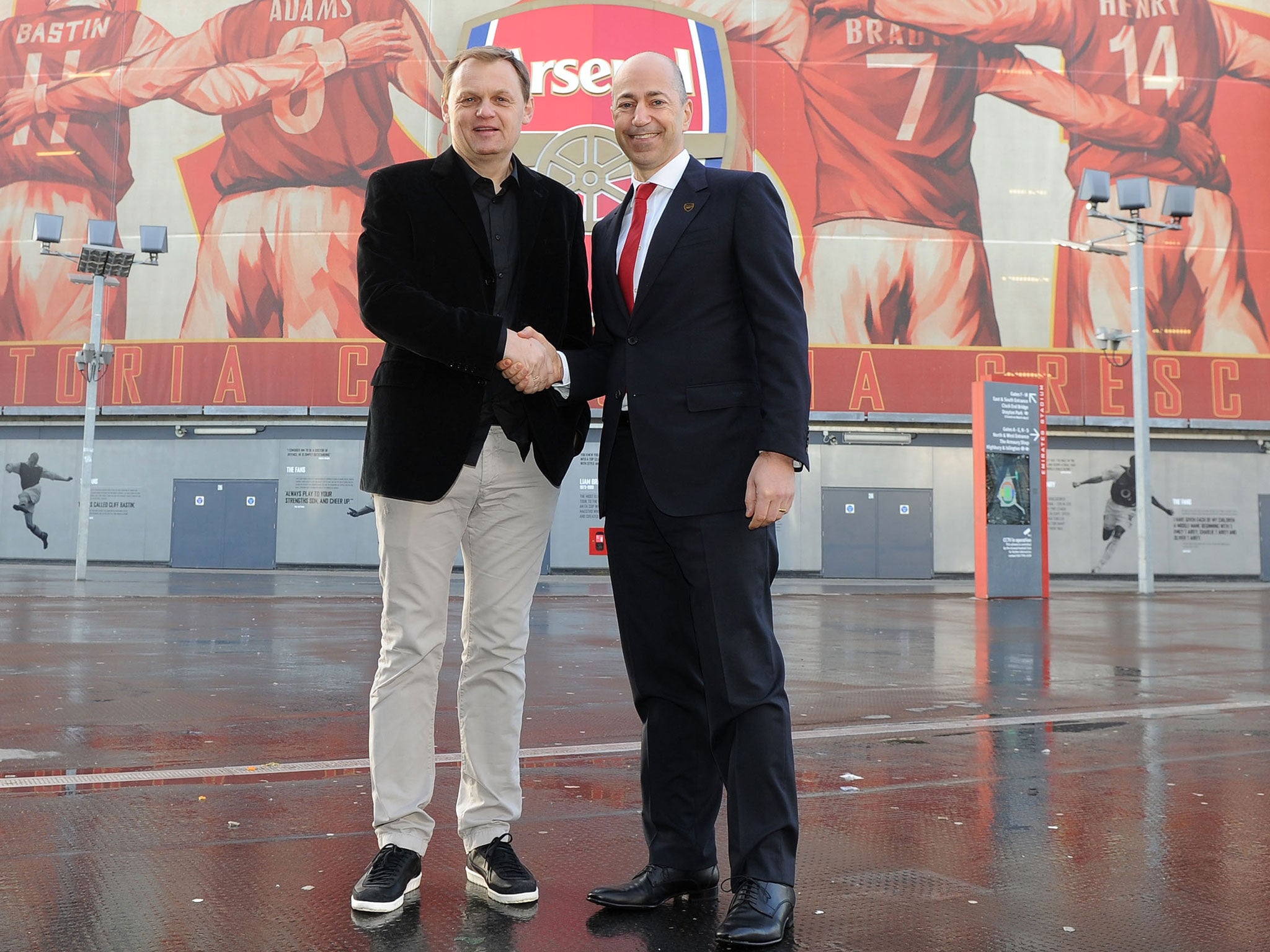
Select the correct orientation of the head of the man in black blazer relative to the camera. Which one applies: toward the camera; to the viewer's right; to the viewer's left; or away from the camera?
toward the camera

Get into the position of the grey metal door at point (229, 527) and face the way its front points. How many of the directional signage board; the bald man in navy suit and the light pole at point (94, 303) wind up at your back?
0

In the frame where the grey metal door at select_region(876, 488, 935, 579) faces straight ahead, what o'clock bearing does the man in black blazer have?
The man in black blazer is roughly at 12 o'clock from the grey metal door.

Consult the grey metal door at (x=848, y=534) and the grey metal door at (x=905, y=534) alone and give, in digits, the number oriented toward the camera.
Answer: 2

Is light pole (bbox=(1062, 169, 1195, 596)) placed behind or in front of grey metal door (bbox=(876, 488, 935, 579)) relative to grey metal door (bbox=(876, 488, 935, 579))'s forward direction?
in front

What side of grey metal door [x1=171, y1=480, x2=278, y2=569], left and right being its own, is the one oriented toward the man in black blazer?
front

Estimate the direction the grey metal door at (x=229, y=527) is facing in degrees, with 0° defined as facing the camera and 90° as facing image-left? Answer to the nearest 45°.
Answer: approximately 0°

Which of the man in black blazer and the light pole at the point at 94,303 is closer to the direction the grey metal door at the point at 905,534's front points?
the man in black blazer

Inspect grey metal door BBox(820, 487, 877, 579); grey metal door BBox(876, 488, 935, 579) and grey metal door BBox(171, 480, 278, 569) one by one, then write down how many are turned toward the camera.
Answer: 3

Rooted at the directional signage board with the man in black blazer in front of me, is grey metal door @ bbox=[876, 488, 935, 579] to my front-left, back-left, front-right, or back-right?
back-right

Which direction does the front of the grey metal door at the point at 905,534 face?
toward the camera

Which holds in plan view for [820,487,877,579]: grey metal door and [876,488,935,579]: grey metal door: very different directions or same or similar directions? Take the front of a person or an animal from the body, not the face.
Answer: same or similar directions

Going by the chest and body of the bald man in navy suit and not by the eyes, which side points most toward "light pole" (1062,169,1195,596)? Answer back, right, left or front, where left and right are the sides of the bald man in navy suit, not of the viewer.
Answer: back

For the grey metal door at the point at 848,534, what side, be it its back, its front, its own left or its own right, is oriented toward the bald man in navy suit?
front

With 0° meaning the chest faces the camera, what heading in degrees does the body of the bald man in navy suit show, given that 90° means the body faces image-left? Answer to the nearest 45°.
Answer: approximately 45°

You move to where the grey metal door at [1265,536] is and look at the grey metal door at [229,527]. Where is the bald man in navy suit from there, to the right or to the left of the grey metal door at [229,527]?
left

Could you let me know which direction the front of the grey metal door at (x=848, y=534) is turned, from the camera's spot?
facing the viewer
